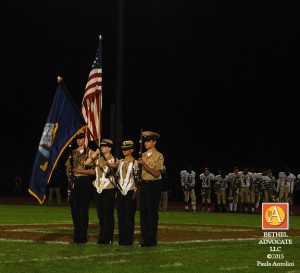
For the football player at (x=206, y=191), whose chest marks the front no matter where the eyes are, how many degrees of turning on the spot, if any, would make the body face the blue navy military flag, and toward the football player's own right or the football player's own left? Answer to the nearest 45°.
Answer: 0° — they already face it

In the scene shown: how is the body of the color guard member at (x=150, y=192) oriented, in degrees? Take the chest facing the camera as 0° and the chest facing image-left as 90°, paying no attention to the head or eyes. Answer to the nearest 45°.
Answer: approximately 45°

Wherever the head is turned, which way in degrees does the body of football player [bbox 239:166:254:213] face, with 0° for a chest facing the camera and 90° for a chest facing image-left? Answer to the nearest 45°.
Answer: approximately 0°

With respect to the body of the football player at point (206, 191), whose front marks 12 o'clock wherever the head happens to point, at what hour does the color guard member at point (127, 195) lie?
The color guard member is roughly at 12 o'clock from the football player.

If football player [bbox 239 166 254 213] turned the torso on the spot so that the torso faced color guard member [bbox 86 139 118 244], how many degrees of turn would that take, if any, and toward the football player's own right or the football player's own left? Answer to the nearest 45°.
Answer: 0° — they already face them

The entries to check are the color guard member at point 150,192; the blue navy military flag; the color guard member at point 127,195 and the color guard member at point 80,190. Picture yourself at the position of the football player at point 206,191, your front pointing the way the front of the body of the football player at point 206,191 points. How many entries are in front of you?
4

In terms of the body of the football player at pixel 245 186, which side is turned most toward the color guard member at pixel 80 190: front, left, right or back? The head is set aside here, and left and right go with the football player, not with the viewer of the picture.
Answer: front

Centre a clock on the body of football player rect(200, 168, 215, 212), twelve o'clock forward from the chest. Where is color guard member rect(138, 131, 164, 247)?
The color guard member is roughly at 12 o'clock from the football player.

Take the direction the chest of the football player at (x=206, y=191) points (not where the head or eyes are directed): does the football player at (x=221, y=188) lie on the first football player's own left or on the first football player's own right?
on the first football player's own left

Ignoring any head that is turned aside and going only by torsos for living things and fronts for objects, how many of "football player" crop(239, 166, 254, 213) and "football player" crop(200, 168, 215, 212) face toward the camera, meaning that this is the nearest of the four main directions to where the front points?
2

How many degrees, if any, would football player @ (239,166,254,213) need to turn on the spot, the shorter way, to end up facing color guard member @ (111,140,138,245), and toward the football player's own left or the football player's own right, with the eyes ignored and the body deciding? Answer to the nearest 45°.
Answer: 0° — they already face them
